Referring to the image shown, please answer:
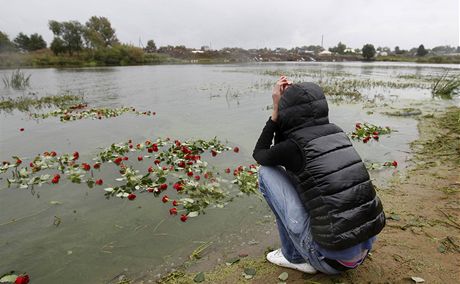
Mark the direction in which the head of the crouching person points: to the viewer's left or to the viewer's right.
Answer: to the viewer's left

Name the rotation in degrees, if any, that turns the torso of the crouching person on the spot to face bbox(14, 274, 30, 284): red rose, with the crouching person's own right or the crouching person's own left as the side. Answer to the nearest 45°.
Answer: approximately 45° to the crouching person's own left

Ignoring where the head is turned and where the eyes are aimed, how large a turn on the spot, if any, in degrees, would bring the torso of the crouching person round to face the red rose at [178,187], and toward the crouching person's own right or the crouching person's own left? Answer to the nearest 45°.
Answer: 0° — they already face it

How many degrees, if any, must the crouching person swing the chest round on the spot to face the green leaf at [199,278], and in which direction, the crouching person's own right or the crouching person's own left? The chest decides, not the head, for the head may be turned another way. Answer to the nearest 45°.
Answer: approximately 45° to the crouching person's own left

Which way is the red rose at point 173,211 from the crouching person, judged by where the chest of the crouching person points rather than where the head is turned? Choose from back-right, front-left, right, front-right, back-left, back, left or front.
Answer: front

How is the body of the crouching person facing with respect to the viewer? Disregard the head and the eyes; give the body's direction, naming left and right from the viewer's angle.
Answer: facing away from the viewer and to the left of the viewer

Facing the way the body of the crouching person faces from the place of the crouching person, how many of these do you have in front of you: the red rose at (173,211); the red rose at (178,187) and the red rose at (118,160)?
3

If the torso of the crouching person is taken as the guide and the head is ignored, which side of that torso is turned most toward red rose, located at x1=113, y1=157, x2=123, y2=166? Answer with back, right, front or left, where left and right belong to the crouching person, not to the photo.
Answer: front
